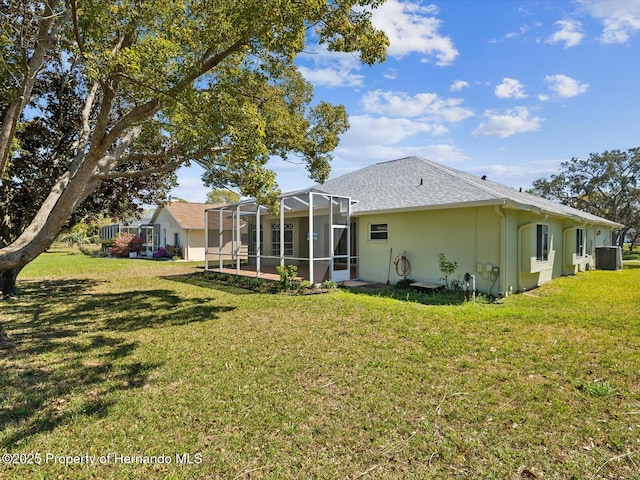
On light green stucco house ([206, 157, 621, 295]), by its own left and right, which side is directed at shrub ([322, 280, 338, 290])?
back

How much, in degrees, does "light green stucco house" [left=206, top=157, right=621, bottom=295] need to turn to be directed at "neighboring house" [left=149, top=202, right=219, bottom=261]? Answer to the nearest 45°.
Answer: approximately 90° to its left
